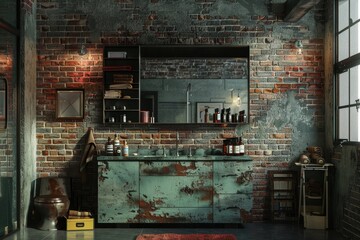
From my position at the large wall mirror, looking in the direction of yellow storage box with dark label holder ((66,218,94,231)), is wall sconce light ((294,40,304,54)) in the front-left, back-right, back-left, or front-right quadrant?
back-left

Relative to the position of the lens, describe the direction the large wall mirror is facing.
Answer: facing the viewer

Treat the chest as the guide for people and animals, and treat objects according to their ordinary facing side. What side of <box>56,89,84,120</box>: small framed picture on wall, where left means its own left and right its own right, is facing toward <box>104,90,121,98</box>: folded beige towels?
left

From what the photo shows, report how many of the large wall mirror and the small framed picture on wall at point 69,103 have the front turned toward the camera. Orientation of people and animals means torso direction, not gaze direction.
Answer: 2

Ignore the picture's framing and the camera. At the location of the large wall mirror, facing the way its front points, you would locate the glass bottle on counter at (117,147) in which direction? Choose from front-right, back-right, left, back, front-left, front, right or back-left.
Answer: right

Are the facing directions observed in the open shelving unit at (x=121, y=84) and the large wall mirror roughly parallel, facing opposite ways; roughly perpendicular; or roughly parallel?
roughly parallel

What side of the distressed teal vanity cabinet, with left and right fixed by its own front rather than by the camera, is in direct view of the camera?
front

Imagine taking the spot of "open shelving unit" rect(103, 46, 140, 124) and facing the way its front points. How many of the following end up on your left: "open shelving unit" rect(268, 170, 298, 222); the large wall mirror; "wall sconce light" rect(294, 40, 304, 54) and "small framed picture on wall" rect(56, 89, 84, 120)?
3

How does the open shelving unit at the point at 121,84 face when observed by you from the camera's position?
facing the viewer

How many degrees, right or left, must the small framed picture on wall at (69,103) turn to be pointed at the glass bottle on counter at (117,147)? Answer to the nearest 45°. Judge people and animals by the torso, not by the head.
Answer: approximately 45° to its left

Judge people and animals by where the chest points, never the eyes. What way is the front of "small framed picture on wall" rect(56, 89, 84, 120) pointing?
toward the camera

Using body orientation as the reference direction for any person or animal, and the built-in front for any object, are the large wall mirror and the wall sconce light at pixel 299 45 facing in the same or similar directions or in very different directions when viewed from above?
same or similar directions
